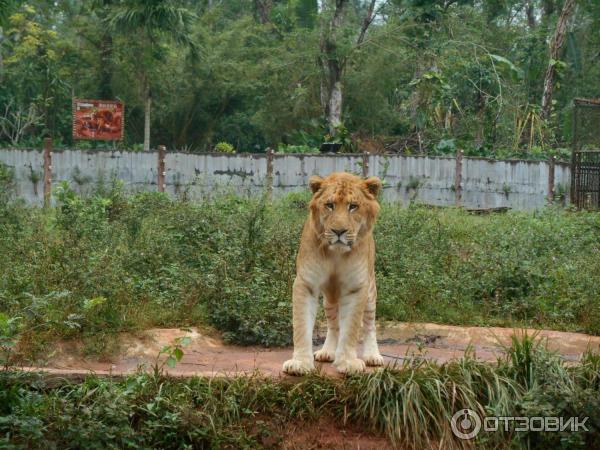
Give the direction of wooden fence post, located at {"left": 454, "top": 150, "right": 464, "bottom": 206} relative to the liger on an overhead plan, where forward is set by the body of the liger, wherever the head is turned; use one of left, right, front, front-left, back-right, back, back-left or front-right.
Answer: back

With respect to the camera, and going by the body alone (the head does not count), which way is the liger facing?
toward the camera

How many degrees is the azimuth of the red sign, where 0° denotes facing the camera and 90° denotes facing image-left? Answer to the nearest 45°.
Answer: approximately 0°

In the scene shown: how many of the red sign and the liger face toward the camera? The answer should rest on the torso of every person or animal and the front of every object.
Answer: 2

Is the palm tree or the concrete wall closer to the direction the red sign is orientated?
the concrete wall

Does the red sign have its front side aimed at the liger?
yes

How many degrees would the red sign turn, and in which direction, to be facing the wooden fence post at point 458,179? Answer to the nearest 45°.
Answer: approximately 45° to its left

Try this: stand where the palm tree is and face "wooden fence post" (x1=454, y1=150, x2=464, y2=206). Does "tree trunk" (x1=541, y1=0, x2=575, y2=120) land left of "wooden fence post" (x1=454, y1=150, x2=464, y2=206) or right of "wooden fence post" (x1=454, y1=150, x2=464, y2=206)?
left
